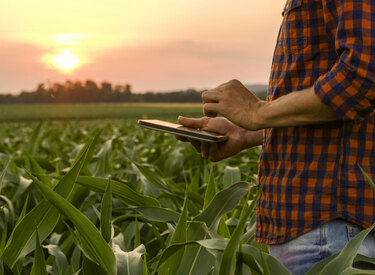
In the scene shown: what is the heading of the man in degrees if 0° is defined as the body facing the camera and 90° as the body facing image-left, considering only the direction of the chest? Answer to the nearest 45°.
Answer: approximately 90°
